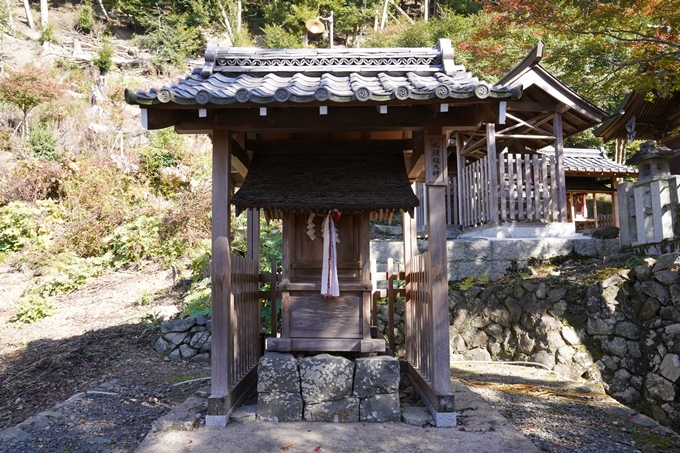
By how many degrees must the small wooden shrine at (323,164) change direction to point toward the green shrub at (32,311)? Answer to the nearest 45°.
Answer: approximately 135° to its right

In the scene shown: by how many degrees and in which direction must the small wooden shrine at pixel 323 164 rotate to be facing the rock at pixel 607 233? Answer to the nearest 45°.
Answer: approximately 135° to its left

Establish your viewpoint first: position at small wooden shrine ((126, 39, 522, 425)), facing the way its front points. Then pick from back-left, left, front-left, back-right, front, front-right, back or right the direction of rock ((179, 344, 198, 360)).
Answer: back-right

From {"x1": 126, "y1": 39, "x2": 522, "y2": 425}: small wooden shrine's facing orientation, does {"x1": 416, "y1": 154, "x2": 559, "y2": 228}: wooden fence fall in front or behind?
behind

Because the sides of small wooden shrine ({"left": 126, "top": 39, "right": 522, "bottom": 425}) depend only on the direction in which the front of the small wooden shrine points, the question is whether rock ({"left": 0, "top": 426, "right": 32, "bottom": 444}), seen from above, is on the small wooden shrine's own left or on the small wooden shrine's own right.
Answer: on the small wooden shrine's own right

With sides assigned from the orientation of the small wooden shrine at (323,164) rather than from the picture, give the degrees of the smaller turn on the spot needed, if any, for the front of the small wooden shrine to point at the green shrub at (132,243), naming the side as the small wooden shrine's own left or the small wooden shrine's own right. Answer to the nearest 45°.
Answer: approximately 135° to the small wooden shrine's own right

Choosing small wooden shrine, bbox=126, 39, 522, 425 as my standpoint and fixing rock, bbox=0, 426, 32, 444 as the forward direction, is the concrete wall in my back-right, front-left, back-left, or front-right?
back-right

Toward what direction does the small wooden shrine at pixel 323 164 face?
toward the camera

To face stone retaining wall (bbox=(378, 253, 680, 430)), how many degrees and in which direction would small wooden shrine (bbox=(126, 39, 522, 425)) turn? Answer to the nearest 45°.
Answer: approximately 135° to its left

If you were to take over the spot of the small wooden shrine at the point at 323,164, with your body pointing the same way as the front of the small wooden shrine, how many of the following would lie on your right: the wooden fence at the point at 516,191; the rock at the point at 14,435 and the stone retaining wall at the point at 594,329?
1

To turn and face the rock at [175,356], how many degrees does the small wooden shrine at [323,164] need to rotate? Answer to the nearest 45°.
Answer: approximately 135° to its right

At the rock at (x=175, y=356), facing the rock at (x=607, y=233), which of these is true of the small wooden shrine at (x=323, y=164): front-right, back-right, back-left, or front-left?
front-right
